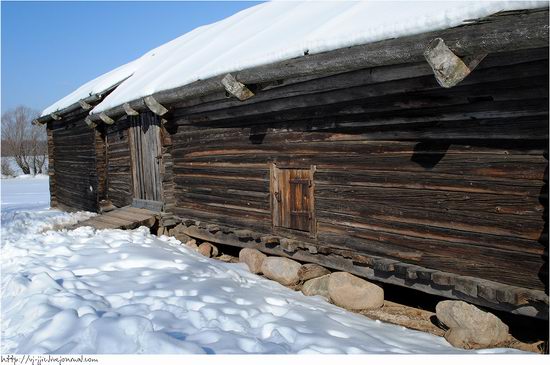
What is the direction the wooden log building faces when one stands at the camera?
facing the viewer and to the left of the viewer
